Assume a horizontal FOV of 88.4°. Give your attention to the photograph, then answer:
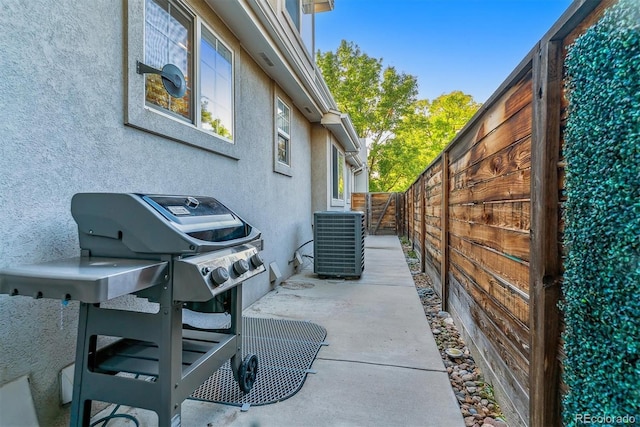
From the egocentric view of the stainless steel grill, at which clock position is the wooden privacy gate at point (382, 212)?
The wooden privacy gate is roughly at 9 o'clock from the stainless steel grill.

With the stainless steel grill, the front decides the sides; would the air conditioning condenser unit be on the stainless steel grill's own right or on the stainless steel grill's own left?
on the stainless steel grill's own left

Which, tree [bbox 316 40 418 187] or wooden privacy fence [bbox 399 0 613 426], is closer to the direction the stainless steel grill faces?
the wooden privacy fence

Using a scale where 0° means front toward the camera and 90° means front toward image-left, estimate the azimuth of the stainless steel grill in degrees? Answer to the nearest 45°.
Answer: approximately 315°

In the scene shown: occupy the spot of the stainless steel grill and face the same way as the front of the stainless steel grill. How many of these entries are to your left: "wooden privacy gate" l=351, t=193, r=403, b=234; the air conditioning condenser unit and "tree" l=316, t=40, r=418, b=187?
3

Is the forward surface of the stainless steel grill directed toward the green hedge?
yes

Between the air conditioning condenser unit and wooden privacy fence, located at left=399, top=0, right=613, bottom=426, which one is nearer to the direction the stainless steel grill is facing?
the wooden privacy fence

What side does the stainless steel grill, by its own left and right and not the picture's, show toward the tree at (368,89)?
left
